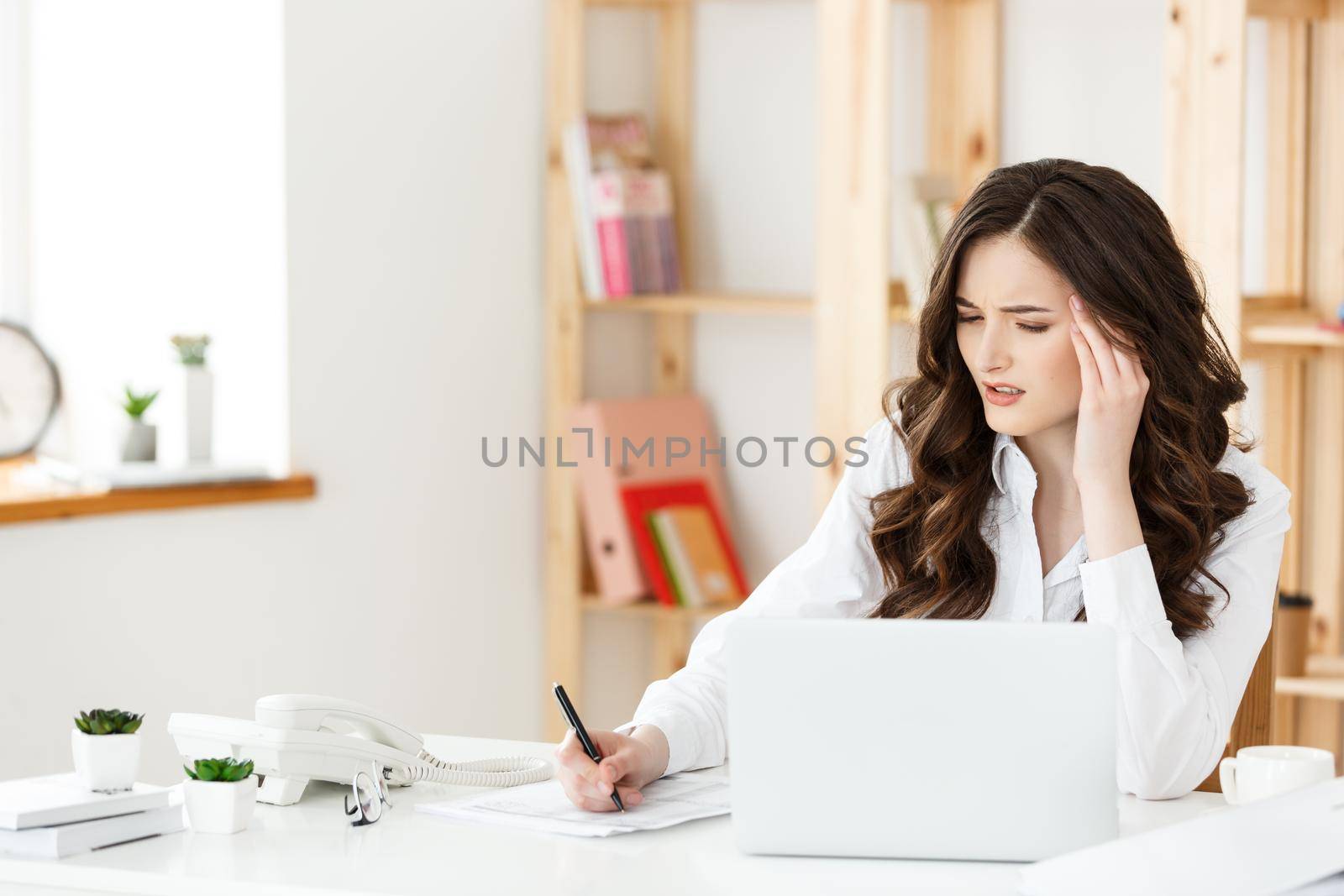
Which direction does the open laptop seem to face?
away from the camera

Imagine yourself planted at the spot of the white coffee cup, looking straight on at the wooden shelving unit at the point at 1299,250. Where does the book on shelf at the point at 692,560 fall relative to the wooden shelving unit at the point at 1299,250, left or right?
left

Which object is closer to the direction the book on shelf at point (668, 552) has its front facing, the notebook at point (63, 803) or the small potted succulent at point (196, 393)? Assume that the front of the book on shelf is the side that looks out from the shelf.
the notebook

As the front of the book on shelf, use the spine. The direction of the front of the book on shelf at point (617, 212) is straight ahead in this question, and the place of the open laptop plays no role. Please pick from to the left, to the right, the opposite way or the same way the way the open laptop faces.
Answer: the opposite way

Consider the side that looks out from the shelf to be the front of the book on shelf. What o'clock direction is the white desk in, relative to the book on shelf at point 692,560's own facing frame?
The white desk is roughly at 12 o'clock from the book on shelf.

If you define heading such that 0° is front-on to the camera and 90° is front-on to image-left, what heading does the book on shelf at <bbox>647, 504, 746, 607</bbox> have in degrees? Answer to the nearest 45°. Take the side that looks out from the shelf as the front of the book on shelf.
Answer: approximately 0°
